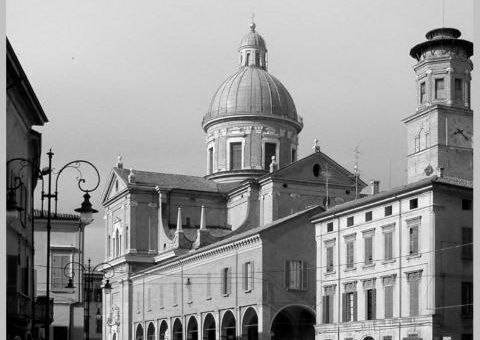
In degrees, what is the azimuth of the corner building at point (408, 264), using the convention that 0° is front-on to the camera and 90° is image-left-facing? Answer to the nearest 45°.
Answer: approximately 45°
